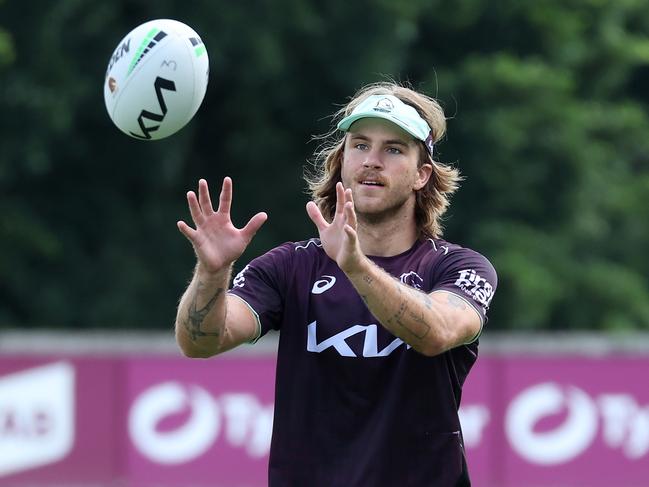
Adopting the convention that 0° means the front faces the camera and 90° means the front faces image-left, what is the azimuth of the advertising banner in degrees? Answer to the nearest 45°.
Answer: approximately 0°

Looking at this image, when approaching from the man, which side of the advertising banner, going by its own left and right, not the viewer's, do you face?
front

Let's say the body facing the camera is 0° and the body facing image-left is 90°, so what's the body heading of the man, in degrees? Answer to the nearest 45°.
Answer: approximately 45°

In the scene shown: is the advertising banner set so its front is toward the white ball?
yes

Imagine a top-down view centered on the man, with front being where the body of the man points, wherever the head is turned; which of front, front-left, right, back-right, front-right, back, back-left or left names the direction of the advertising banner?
back-right

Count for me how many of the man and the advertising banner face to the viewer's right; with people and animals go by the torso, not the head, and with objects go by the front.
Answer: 0
